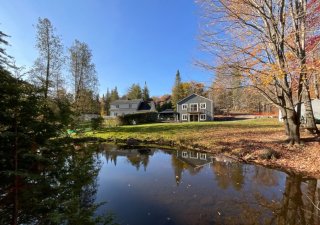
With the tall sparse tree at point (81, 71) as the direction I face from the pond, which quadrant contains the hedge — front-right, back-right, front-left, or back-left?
front-right

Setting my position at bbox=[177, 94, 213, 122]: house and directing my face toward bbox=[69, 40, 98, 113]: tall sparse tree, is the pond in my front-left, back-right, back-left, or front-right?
front-left

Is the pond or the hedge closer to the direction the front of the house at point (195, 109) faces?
the pond

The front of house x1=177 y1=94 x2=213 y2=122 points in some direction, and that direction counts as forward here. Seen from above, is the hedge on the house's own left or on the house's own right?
on the house's own right

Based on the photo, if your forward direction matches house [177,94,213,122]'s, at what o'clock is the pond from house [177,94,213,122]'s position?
The pond is roughly at 12 o'clock from the house.

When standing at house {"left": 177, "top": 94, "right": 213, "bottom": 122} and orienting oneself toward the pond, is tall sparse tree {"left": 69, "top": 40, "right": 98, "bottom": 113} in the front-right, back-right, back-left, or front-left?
front-right

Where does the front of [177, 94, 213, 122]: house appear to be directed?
toward the camera

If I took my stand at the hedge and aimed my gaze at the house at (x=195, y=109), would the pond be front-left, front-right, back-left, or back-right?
back-right
